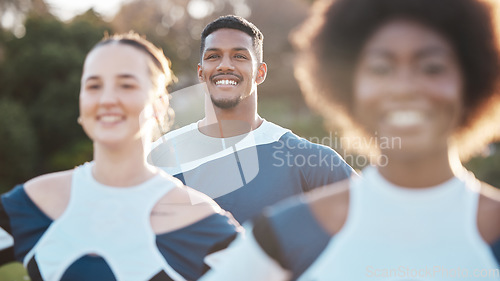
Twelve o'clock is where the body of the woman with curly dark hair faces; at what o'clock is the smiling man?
The smiling man is roughly at 5 o'clock from the woman with curly dark hair.

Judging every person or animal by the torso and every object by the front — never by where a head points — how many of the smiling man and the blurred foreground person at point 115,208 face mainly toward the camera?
2

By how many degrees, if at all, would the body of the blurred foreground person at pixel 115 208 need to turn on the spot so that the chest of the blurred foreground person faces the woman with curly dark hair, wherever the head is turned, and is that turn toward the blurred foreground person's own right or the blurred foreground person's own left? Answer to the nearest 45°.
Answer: approximately 45° to the blurred foreground person's own left

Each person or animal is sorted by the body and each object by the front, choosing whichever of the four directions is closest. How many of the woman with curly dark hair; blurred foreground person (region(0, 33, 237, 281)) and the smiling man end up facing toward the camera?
3

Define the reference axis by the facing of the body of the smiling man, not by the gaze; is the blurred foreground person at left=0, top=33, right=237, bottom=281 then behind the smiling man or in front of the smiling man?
in front

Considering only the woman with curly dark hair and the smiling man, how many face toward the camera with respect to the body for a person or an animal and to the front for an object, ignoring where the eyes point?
2

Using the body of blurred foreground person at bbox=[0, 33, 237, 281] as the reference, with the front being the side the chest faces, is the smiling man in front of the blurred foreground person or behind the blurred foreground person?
behind

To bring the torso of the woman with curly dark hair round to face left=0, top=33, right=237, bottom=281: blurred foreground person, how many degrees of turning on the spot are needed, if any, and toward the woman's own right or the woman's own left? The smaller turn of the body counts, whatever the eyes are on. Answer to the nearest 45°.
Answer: approximately 90° to the woman's own right

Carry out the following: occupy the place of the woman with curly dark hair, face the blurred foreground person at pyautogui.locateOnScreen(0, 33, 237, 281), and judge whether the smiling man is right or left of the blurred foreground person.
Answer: right

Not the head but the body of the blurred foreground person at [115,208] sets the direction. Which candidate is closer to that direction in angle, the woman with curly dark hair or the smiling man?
the woman with curly dark hair
